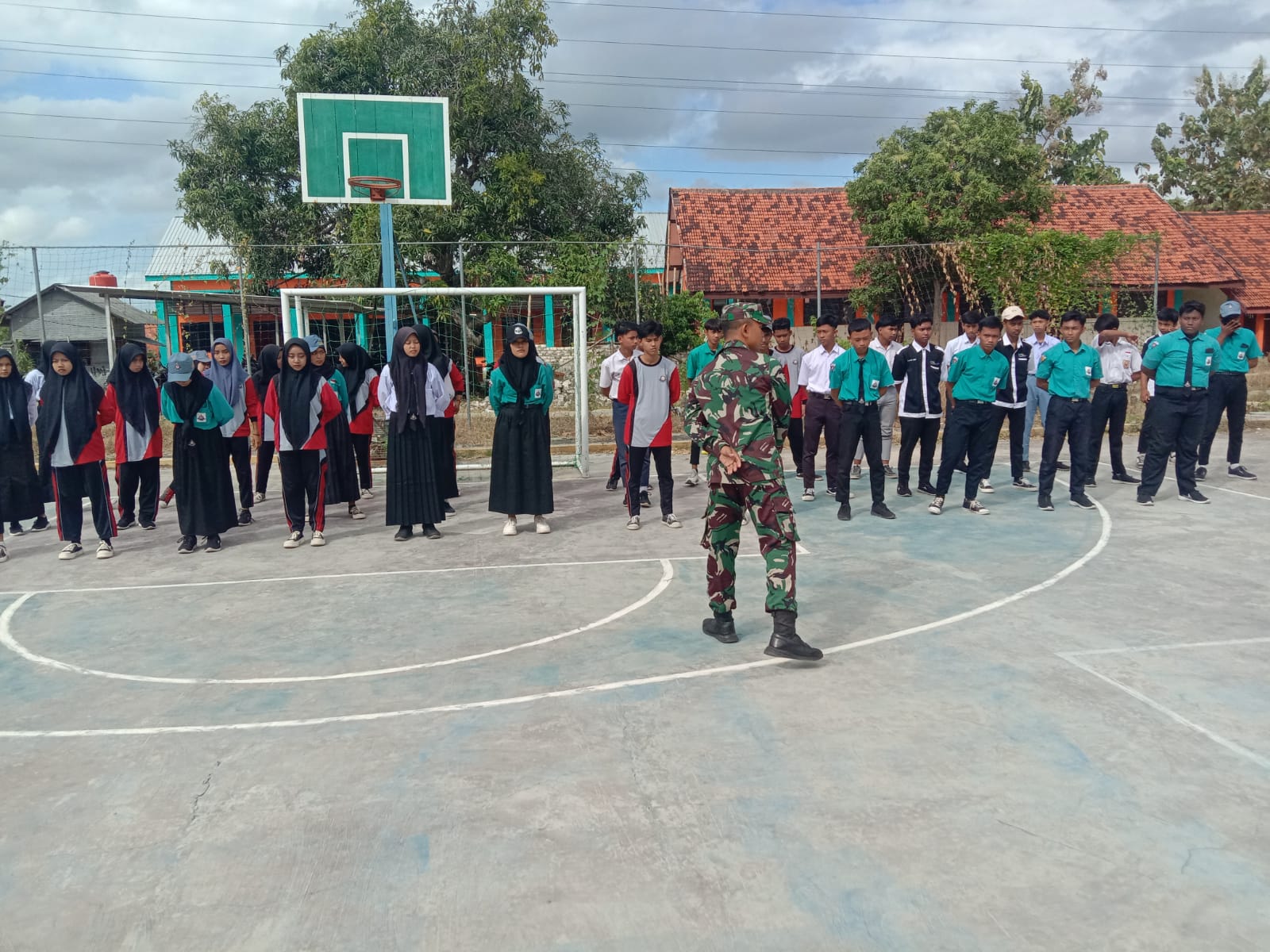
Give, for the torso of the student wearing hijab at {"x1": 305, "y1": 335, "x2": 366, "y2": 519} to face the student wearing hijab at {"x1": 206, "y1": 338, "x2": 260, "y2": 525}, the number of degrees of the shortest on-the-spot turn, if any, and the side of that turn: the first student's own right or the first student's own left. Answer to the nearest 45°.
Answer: approximately 90° to the first student's own right

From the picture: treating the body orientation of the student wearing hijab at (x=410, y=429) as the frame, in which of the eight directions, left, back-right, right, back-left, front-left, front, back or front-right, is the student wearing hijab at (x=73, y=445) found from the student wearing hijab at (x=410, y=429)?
right

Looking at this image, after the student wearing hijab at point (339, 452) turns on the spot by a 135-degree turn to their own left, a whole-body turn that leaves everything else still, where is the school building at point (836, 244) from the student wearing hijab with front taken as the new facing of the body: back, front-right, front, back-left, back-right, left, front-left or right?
front

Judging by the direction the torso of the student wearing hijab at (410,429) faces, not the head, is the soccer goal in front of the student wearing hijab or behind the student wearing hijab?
behind

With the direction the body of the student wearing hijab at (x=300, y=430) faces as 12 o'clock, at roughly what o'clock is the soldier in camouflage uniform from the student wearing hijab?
The soldier in camouflage uniform is roughly at 11 o'clock from the student wearing hijab.

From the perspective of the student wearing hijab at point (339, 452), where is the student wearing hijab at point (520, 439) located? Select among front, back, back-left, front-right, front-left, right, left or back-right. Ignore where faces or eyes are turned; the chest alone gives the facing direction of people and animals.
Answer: front-left

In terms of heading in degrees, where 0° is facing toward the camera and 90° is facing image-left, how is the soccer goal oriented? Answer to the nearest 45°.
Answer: approximately 0°

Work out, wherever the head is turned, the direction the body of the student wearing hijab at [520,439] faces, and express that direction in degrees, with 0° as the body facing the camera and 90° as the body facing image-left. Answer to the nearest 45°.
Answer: approximately 0°

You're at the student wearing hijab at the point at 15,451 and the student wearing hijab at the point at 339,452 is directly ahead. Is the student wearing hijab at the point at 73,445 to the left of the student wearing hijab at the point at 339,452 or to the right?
right
